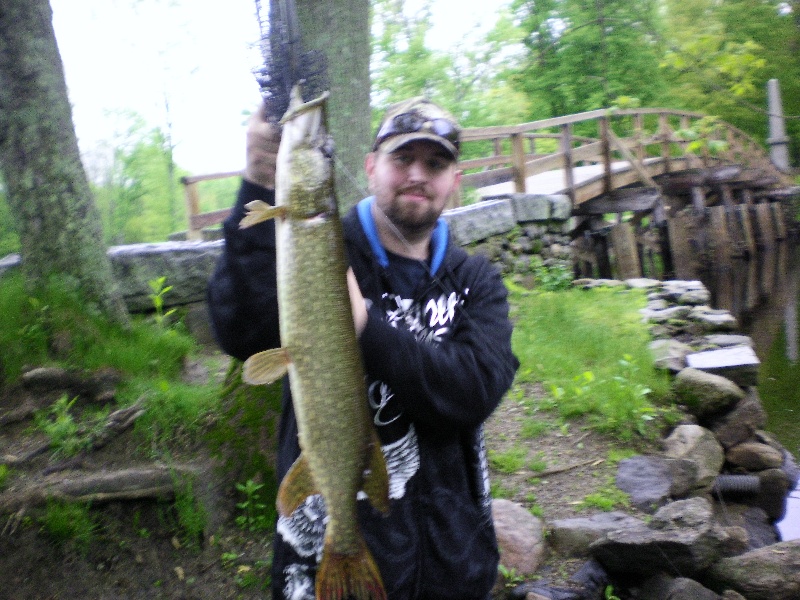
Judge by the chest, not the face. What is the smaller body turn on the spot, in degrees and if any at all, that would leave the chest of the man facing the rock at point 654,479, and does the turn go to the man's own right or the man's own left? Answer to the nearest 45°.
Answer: approximately 135° to the man's own left

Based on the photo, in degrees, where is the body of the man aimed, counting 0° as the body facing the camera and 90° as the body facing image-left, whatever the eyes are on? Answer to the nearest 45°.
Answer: approximately 0°

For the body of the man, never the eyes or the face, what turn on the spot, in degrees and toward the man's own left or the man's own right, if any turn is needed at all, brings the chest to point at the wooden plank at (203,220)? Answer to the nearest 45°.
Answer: approximately 180°

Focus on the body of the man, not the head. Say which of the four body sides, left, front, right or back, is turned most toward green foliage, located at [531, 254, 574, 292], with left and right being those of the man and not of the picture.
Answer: back

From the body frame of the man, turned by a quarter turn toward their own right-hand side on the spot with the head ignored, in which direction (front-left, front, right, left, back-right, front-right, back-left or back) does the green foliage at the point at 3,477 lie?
front-right

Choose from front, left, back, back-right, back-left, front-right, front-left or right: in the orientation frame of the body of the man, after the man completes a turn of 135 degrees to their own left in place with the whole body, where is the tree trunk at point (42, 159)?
left

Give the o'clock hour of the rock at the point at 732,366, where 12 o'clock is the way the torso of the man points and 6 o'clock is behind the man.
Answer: The rock is roughly at 7 o'clock from the man.

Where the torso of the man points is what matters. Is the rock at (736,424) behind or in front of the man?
behind

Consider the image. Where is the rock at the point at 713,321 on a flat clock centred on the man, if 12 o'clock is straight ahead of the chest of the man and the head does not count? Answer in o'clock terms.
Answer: The rock is roughly at 7 o'clock from the man.

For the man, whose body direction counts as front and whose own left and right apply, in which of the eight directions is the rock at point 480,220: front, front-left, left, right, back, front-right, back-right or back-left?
back

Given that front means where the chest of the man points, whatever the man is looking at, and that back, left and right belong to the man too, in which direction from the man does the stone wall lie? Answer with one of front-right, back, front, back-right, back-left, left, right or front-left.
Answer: back
